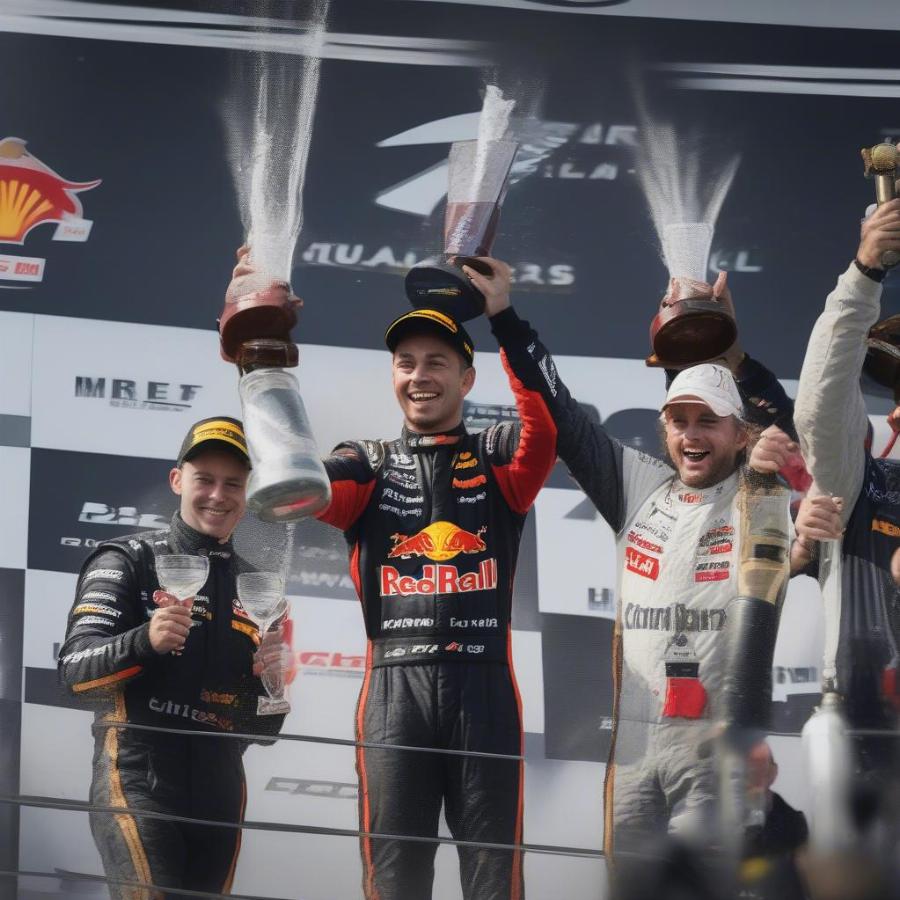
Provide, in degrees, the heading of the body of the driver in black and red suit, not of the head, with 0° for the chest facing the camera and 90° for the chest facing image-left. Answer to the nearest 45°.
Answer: approximately 0°

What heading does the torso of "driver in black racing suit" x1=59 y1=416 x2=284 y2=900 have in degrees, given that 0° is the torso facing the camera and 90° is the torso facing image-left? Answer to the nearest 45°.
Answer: approximately 315°

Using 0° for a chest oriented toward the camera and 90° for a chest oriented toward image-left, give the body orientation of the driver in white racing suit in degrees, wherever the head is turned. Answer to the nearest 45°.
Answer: approximately 0°
